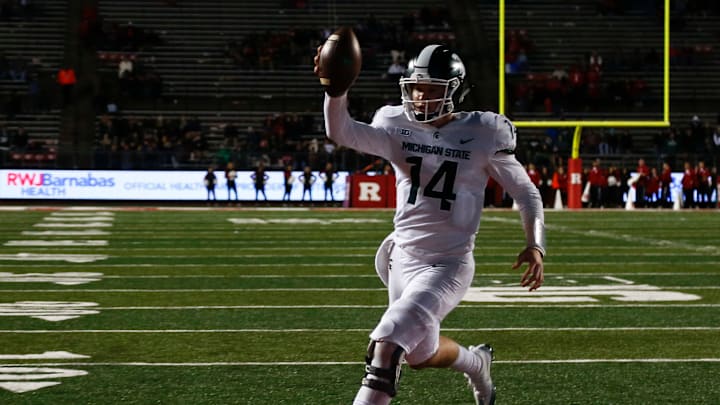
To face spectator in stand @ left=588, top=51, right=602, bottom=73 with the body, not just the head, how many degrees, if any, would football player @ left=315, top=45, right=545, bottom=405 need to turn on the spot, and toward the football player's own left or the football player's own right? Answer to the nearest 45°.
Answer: approximately 135° to the football player's own right

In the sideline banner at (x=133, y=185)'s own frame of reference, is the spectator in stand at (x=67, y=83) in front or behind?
behind

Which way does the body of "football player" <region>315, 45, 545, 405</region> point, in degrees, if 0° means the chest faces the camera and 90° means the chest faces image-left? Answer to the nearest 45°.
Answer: approximately 45°

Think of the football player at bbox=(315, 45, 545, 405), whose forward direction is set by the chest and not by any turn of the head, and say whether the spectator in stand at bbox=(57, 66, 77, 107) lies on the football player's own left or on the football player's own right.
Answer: on the football player's own right

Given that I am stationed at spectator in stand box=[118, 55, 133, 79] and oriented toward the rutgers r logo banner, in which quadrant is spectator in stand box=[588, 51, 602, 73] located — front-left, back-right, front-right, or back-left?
front-left

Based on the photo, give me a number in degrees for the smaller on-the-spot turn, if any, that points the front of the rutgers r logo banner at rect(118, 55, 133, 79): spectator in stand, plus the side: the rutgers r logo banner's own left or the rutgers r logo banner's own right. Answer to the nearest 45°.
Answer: approximately 135° to the rutgers r logo banner's own right

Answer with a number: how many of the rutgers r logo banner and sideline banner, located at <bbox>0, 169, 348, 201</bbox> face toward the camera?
2

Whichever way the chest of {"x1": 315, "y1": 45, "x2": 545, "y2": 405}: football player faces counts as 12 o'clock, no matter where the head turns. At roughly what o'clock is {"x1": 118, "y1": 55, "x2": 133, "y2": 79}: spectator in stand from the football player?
The spectator in stand is roughly at 4 o'clock from the football player.

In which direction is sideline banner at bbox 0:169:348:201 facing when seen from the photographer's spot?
facing the viewer

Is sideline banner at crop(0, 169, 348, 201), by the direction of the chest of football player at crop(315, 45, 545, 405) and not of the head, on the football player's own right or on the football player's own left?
on the football player's own right

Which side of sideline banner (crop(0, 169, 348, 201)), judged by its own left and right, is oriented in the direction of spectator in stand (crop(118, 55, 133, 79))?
back
